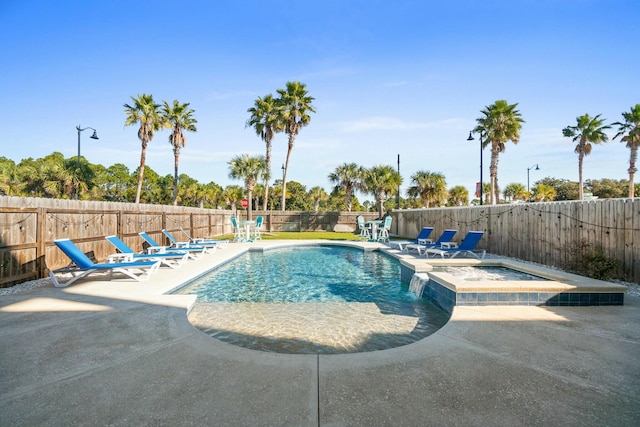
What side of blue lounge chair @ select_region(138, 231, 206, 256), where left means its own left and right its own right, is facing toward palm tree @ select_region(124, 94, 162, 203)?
left

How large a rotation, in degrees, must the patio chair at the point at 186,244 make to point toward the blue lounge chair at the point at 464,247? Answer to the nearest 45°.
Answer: approximately 45° to its right

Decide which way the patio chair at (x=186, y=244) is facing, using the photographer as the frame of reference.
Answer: facing to the right of the viewer

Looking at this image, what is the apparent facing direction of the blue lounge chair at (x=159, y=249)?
to the viewer's right

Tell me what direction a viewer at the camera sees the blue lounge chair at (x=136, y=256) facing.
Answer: facing to the right of the viewer

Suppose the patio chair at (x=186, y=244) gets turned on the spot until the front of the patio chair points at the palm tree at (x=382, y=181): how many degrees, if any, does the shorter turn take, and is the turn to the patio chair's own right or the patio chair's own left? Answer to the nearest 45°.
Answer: approximately 45° to the patio chair's own left

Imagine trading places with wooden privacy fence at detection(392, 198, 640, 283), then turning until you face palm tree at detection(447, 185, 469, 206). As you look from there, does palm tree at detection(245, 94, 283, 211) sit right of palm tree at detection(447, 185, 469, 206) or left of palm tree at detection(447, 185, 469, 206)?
left
